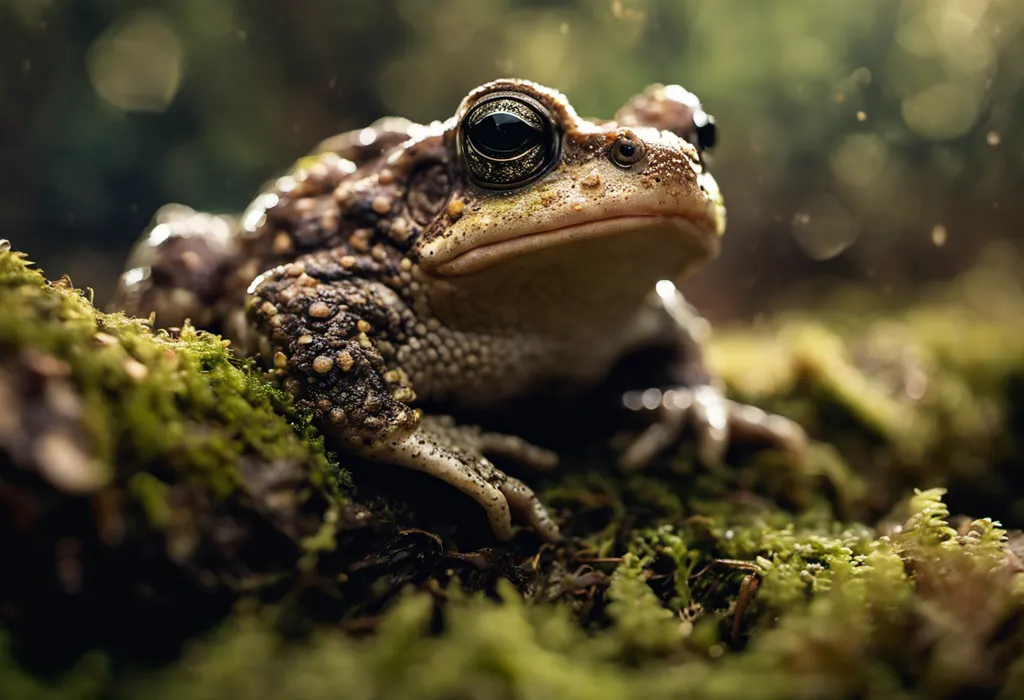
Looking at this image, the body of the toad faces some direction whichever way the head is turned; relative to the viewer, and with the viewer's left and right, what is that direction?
facing the viewer and to the right of the viewer
